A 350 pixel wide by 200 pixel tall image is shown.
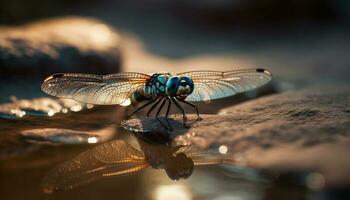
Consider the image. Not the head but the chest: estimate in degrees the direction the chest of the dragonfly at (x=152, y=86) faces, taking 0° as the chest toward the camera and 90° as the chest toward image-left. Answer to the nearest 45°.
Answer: approximately 315°

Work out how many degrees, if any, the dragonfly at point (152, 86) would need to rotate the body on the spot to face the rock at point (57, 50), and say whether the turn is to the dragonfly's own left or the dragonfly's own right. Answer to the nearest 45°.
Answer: approximately 180°
